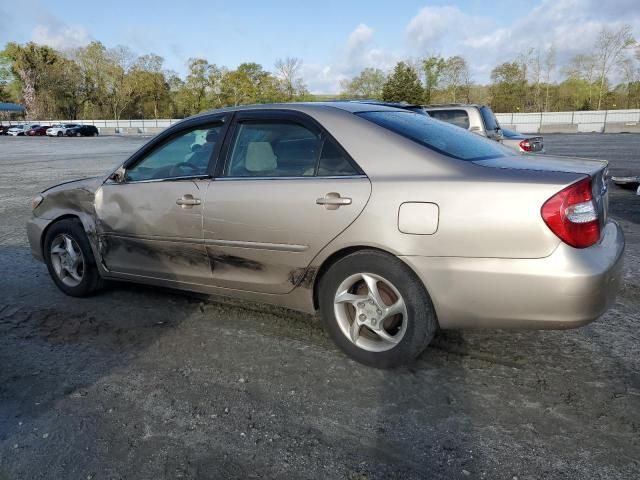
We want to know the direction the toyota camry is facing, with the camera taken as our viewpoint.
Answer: facing away from the viewer and to the left of the viewer

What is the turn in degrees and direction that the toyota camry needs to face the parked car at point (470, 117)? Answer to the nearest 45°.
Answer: approximately 45° to its right

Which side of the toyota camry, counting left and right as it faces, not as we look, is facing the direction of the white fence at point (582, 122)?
right

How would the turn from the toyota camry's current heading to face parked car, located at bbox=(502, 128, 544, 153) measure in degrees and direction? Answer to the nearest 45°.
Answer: approximately 90° to its right
